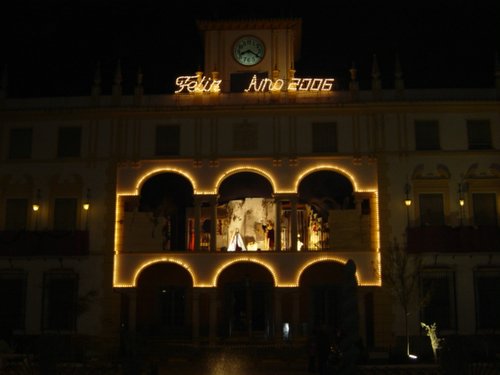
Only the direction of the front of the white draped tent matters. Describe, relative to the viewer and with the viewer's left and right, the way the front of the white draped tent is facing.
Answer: facing the viewer

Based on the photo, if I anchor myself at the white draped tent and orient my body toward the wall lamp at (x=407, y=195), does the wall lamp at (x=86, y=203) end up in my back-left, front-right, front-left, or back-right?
back-right

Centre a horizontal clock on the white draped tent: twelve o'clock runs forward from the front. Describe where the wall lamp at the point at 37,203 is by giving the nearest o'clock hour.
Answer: The wall lamp is roughly at 3 o'clock from the white draped tent.

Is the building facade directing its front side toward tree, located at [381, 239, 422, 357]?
no

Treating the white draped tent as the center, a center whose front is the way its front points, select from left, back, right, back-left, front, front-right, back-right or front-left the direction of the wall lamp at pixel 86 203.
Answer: right

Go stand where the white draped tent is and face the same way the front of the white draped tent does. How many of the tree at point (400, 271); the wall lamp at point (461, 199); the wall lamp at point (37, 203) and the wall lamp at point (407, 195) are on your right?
1

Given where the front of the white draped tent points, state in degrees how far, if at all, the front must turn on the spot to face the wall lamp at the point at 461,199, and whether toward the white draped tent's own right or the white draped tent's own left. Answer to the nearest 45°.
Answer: approximately 90° to the white draped tent's own left

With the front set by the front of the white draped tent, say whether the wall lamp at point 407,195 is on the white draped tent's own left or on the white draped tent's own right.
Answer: on the white draped tent's own left

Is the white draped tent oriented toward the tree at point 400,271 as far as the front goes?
no

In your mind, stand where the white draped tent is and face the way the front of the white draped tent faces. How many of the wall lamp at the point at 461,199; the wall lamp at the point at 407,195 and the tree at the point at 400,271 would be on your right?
0
